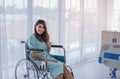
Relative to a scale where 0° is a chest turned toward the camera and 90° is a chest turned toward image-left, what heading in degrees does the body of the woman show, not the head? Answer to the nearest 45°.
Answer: approximately 315°
